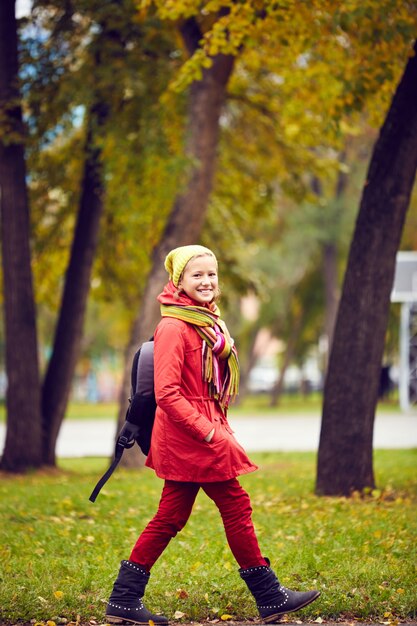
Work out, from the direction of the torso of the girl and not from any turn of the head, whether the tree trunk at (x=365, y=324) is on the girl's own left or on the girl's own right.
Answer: on the girl's own left

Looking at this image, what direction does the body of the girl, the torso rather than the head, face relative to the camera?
to the viewer's right

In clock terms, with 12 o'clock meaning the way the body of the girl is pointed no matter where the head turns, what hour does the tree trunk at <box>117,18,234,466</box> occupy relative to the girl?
The tree trunk is roughly at 9 o'clock from the girl.

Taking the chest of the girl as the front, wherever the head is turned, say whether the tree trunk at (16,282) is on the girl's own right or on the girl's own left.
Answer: on the girl's own left

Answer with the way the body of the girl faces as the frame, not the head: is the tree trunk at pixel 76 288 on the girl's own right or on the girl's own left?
on the girl's own left
